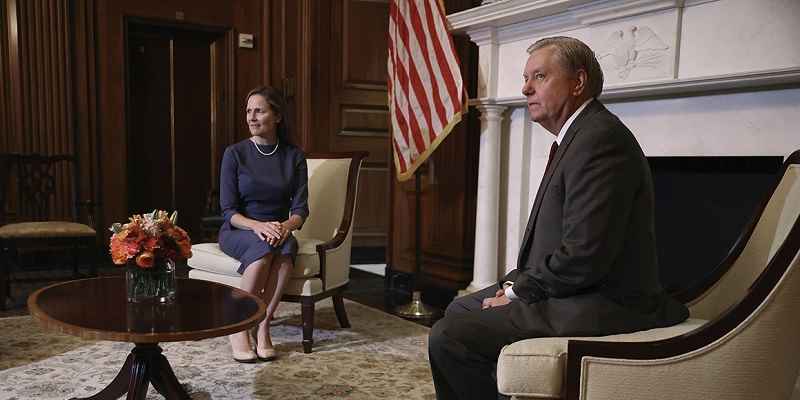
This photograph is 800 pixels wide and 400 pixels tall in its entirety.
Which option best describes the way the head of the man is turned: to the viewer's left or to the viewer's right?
to the viewer's left

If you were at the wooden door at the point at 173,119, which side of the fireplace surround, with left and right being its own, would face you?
right

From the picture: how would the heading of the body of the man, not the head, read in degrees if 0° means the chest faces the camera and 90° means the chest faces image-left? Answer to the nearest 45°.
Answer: approximately 90°

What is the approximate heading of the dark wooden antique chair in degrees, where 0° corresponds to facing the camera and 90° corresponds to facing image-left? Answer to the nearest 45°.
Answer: approximately 315°

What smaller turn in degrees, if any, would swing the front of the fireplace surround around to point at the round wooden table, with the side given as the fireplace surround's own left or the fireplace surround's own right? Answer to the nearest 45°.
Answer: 0° — it already faces it

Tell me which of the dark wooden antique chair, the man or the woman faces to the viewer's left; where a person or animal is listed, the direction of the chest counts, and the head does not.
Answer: the man

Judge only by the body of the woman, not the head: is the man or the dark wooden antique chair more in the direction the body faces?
the man

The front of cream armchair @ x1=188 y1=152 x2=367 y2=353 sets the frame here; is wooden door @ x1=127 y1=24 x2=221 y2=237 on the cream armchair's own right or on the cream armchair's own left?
on the cream armchair's own right

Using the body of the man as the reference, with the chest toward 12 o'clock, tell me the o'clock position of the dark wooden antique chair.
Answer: The dark wooden antique chair is roughly at 1 o'clock from the man.

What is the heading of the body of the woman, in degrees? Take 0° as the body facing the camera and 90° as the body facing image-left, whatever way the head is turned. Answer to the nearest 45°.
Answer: approximately 0°
